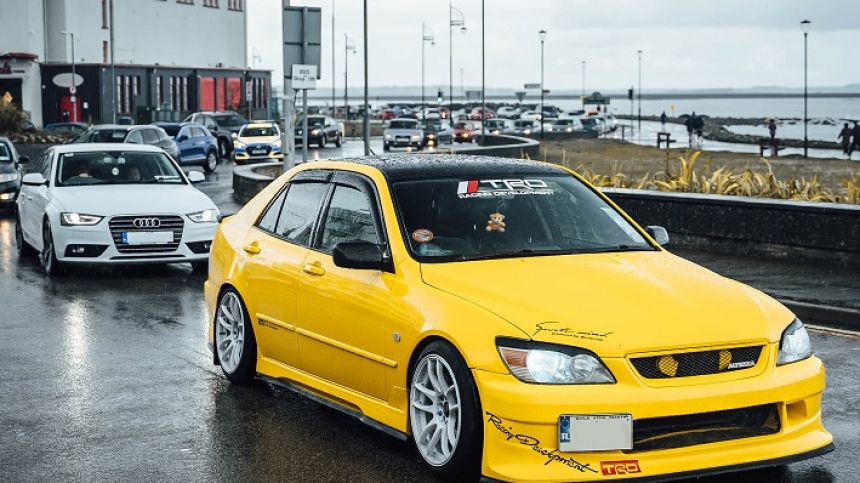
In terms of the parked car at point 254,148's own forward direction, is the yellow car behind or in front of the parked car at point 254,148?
in front

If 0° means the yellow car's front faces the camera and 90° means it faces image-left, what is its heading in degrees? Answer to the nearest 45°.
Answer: approximately 315°

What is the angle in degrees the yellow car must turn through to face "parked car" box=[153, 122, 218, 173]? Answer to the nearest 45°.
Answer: approximately 135° to its left

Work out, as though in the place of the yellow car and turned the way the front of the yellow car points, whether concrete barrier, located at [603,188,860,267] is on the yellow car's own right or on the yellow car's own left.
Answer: on the yellow car's own left

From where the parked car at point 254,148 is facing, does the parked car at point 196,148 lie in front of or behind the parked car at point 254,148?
in front

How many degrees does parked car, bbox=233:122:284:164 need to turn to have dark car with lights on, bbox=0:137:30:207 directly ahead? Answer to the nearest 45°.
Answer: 0° — it already faces it

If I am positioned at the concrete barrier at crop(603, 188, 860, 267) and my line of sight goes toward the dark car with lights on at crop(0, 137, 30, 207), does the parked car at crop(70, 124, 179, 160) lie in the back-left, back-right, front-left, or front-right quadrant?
front-right

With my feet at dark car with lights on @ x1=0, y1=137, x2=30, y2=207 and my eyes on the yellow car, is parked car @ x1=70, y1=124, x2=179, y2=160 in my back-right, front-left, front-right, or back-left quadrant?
back-left

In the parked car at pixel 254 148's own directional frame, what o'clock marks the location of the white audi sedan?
The white audi sedan is roughly at 12 o'clock from the parked car.

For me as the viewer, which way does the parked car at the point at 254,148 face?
facing the viewer

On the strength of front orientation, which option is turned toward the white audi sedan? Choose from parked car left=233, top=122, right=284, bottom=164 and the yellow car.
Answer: the parked car

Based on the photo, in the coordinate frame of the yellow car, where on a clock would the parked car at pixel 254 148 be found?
The parked car is roughly at 7 o'clock from the yellow car.
